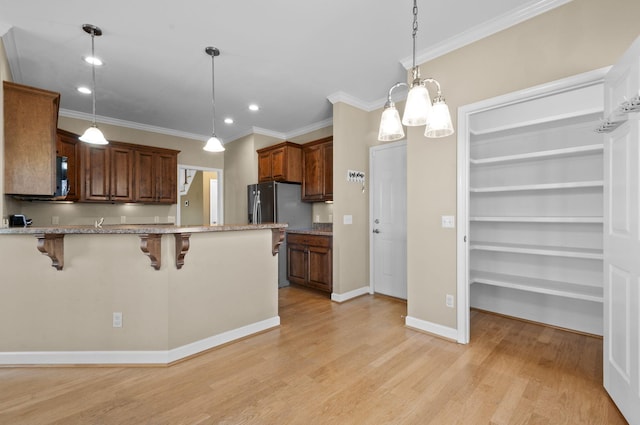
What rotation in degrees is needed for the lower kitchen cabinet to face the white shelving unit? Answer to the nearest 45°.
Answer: approximately 90° to its left

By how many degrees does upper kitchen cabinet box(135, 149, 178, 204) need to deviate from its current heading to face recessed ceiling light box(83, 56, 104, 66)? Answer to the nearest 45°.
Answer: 0° — it already faces it

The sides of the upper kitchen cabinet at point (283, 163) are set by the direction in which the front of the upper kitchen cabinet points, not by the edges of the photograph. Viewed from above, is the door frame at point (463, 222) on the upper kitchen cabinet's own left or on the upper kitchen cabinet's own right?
on the upper kitchen cabinet's own left

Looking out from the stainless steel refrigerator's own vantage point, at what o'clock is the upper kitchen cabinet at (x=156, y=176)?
The upper kitchen cabinet is roughly at 2 o'clock from the stainless steel refrigerator.

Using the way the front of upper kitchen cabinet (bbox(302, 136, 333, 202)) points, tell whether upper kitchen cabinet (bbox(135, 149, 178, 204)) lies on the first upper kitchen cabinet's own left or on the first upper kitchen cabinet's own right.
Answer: on the first upper kitchen cabinet's own right

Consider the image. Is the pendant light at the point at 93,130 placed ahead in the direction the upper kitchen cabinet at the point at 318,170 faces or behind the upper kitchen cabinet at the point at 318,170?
ahead

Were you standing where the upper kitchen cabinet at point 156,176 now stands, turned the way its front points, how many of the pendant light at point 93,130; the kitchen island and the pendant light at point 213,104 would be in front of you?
3

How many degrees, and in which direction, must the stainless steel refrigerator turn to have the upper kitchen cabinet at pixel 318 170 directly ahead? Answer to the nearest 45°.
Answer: approximately 90° to its left

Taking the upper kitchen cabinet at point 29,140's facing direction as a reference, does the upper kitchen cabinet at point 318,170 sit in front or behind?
in front

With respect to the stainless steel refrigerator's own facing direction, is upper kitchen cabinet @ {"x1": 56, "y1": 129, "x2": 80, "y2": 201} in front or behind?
in front

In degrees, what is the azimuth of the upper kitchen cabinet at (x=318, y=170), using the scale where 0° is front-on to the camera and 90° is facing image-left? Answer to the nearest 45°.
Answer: approximately 45°

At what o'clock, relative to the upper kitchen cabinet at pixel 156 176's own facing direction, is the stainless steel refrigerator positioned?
The stainless steel refrigerator is roughly at 10 o'clock from the upper kitchen cabinet.
